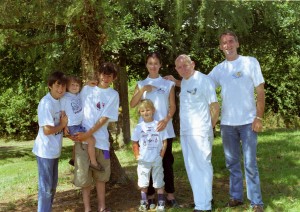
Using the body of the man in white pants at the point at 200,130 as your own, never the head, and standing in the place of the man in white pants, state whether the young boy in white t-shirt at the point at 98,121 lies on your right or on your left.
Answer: on your right

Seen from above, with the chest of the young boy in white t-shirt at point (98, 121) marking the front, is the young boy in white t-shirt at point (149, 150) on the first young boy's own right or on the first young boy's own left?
on the first young boy's own left

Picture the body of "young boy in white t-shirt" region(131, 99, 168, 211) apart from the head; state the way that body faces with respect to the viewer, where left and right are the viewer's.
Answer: facing the viewer

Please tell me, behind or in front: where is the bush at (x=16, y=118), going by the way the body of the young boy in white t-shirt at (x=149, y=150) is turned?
behind

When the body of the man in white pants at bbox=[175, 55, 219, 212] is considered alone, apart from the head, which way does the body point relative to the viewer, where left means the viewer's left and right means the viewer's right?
facing the viewer and to the left of the viewer

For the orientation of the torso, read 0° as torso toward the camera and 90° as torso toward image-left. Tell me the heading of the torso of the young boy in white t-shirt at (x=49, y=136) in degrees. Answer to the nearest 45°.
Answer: approximately 315°

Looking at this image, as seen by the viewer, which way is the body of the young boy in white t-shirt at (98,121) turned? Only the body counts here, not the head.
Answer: toward the camera

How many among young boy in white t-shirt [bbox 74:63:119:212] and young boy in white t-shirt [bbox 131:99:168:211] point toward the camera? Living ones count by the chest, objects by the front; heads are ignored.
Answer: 2

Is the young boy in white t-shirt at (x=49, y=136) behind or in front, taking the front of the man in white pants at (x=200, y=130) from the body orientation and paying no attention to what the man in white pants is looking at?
in front

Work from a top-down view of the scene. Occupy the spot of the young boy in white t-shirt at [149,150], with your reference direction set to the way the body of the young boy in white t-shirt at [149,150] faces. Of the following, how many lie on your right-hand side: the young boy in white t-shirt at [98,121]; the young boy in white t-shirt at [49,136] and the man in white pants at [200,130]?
2

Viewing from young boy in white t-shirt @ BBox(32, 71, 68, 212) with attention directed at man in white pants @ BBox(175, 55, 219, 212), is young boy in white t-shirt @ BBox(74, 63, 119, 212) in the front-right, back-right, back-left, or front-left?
front-left

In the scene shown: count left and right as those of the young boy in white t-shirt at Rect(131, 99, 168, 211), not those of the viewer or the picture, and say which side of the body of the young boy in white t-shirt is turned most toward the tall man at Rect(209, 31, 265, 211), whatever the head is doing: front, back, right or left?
left

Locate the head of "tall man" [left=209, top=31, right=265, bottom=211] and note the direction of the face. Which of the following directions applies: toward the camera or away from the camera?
toward the camera

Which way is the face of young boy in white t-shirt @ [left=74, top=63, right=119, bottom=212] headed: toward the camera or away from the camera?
toward the camera
